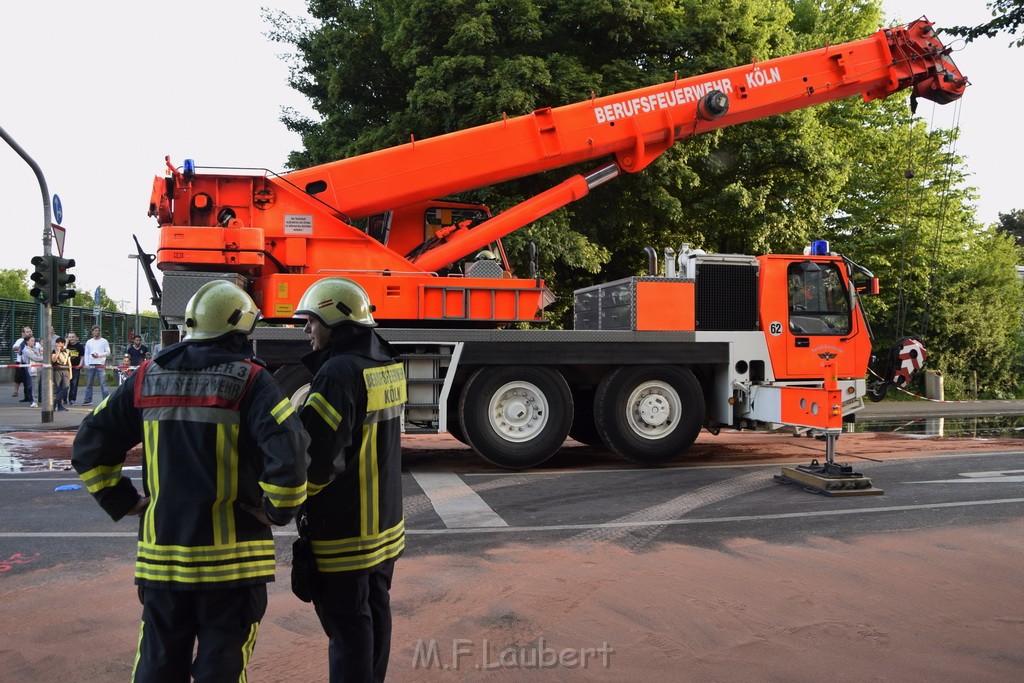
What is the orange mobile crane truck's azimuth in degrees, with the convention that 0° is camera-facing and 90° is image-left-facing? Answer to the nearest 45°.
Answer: approximately 270°

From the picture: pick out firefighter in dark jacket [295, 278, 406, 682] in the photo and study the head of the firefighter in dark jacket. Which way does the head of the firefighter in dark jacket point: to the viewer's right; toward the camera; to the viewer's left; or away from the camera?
to the viewer's left

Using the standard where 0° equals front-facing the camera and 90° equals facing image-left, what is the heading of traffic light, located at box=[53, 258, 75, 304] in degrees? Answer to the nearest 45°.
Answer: approximately 315°

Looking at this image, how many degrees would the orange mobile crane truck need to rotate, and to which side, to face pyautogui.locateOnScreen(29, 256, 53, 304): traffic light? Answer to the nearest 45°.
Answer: approximately 135° to its left

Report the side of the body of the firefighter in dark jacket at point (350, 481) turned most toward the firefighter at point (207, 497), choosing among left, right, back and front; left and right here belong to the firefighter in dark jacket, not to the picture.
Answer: left

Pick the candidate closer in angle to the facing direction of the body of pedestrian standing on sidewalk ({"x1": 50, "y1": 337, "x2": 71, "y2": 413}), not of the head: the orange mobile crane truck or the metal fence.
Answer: the orange mobile crane truck

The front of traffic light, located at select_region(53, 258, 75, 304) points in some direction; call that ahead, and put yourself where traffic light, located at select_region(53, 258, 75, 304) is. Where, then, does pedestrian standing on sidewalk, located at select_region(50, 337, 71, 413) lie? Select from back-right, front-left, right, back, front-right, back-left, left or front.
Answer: back-left

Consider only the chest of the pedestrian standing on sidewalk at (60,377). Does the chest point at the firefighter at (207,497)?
yes

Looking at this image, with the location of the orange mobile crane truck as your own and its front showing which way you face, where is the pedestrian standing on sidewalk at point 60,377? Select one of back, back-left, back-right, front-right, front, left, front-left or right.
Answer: back-left

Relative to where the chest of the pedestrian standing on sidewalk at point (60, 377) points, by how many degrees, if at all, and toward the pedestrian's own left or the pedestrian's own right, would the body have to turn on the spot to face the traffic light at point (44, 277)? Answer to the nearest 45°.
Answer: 0° — they already face it

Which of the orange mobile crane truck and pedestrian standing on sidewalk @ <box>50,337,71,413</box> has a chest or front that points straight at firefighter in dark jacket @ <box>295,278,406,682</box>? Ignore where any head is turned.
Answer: the pedestrian standing on sidewalk

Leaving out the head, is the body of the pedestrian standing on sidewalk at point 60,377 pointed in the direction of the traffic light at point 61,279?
yes

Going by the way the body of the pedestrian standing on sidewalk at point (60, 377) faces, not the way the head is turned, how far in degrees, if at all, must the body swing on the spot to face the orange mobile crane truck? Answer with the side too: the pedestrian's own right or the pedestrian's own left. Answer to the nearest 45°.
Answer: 0° — they already face it

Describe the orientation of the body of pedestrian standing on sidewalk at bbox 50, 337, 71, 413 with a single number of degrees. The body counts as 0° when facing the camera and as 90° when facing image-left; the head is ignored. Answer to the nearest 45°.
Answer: approximately 0°
